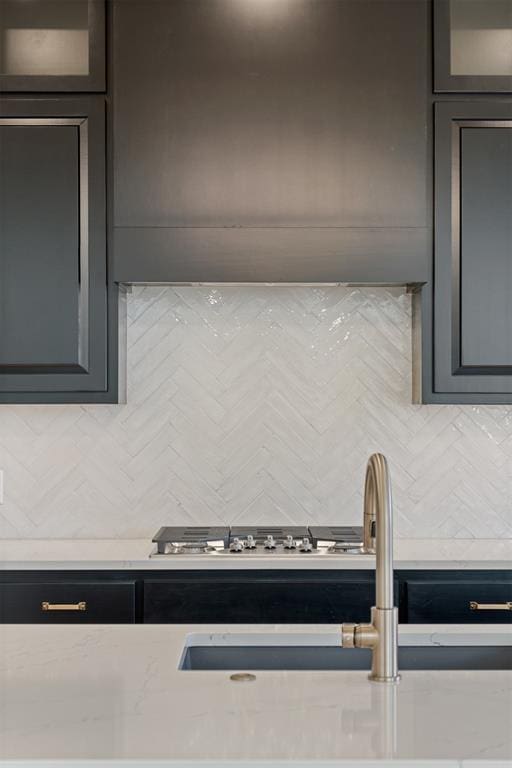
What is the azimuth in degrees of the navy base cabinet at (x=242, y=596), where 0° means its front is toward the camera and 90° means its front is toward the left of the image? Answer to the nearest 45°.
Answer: approximately 0°

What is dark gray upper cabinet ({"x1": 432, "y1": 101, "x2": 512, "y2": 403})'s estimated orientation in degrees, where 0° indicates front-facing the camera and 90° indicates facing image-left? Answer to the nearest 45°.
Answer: approximately 0°

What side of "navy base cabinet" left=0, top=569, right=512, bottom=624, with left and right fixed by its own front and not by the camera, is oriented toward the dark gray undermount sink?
front

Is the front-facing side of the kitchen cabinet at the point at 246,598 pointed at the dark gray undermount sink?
yes

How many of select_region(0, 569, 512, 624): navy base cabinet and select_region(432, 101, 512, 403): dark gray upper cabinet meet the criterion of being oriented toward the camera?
2

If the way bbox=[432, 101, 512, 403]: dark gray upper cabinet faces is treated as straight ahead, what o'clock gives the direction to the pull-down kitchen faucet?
The pull-down kitchen faucet is roughly at 12 o'clock from the dark gray upper cabinet.
